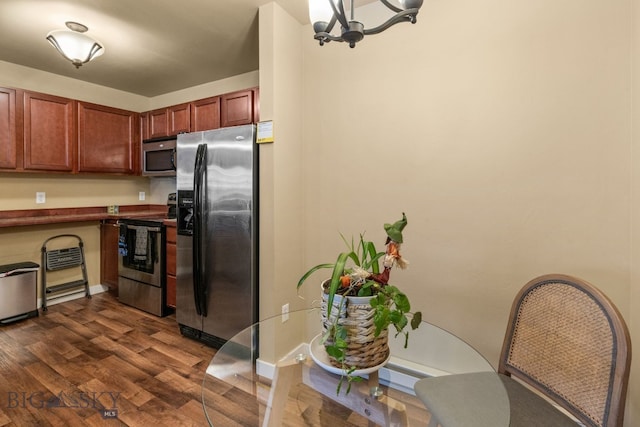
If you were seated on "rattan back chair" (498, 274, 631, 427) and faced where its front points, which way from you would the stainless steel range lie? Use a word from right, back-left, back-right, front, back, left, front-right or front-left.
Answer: front-right

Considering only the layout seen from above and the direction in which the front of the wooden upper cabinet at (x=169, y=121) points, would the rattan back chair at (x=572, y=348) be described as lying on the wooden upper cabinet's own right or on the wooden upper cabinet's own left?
on the wooden upper cabinet's own left

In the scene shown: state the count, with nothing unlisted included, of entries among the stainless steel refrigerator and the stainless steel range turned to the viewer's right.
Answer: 0

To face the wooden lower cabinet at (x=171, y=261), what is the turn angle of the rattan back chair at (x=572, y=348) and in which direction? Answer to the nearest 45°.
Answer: approximately 45° to its right

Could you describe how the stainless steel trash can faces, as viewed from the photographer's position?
facing the viewer and to the right of the viewer

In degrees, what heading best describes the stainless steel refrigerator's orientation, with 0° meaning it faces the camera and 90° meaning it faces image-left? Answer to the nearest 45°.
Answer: approximately 45°

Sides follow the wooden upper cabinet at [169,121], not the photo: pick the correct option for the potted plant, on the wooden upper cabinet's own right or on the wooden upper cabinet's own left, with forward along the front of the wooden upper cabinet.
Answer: on the wooden upper cabinet's own left

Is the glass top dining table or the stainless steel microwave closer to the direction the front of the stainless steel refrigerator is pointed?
the glass top dining table
